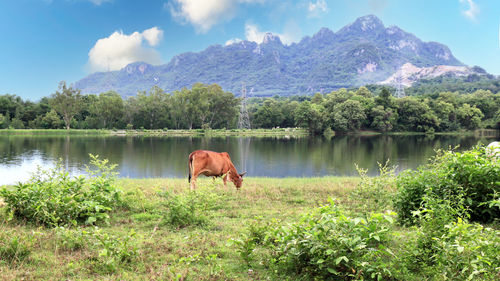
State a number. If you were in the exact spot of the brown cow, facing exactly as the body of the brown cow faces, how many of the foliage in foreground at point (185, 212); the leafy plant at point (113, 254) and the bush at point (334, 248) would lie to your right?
3

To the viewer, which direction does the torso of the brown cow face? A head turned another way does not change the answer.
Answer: to the viewer's right

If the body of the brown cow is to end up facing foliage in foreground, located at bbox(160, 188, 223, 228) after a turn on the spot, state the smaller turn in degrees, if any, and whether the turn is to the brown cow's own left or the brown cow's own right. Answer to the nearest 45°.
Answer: approximately 90° to the brown cow's own right

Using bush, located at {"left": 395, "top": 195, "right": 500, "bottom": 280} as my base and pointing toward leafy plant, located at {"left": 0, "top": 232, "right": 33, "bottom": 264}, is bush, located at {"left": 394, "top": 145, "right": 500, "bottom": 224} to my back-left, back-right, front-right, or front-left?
back-right

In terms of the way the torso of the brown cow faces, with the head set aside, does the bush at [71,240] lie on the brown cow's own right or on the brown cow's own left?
on the brown cow's own right

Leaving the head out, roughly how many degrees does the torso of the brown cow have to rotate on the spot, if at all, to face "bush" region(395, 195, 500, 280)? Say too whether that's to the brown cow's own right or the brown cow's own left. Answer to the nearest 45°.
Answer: approximately 90° to the brown cow's own right

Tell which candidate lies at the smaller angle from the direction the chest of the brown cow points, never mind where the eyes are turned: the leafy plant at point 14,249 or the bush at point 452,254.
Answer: the bush

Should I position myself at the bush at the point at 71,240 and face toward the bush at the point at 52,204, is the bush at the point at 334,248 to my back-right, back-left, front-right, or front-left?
back-right

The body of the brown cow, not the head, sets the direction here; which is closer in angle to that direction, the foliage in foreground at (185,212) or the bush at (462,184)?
the bush
